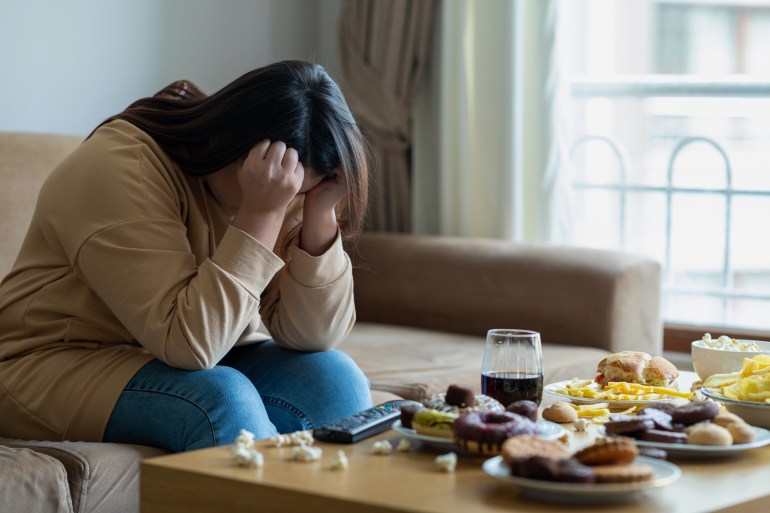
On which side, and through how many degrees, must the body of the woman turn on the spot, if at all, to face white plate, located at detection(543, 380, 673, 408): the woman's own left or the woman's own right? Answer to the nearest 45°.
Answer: approximately 45° to the woman's own left

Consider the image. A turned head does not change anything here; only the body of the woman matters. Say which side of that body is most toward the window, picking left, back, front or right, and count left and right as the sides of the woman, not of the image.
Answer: left

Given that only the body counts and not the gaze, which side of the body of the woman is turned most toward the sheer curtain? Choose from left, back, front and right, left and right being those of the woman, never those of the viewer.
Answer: left

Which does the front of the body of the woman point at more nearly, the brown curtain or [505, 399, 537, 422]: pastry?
the pastry

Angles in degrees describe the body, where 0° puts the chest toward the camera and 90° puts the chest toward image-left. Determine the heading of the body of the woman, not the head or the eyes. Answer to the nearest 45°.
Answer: approximately 315°

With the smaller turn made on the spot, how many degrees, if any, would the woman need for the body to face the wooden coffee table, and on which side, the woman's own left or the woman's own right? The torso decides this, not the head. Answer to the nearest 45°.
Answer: approximately 45° to the woman's own right

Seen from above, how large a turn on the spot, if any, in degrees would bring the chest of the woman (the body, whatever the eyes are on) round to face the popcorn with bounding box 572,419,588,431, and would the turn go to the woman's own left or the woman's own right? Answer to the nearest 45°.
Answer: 0° — they already face it
